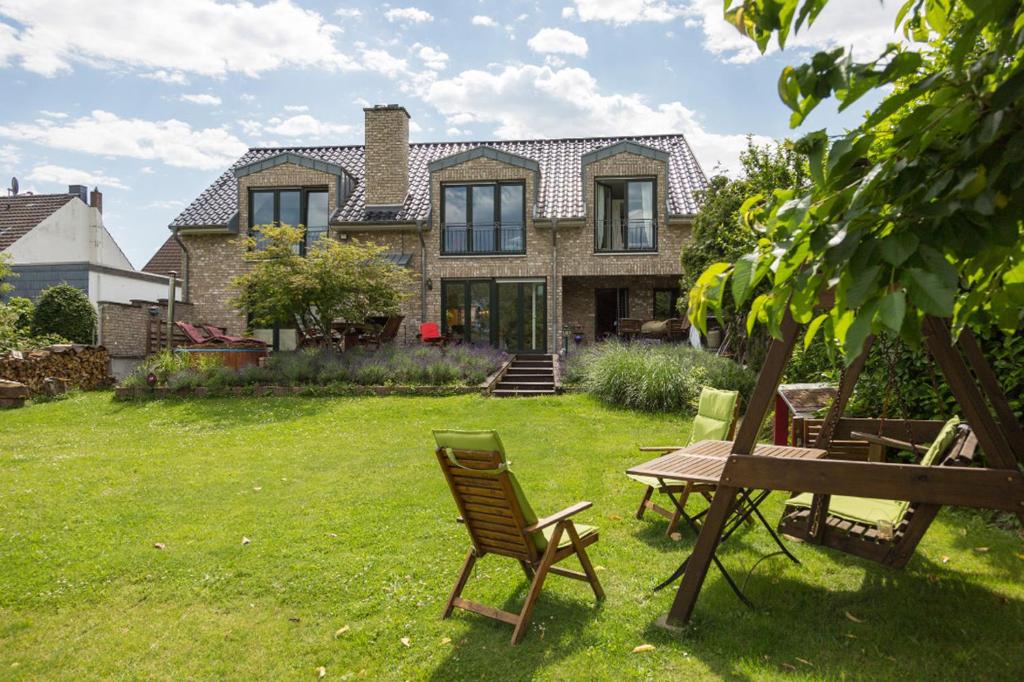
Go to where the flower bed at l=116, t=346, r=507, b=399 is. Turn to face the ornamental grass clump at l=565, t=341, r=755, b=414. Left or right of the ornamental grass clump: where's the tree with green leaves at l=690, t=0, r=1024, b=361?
right

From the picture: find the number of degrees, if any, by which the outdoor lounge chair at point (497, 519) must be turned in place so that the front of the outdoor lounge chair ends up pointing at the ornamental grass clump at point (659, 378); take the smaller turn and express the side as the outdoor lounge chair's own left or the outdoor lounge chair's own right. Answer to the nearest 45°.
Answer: approximately 45° to the outdoor lounge chair's own left

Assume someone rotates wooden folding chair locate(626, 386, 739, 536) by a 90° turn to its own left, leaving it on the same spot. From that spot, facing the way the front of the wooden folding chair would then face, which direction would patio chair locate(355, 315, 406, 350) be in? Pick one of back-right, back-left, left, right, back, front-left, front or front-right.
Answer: back

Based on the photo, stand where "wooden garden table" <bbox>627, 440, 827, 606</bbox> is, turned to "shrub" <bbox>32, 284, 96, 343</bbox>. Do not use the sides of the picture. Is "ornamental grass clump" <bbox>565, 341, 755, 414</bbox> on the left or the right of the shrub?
right

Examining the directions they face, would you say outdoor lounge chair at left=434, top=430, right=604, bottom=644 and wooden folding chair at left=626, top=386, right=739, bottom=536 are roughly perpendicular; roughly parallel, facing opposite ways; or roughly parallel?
roughly parallel, facing opposite ways

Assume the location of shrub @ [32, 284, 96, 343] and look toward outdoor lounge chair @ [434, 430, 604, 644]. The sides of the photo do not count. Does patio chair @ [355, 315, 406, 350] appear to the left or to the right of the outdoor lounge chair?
left

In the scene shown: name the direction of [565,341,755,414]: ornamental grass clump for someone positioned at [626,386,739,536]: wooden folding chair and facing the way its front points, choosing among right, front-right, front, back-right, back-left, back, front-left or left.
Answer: back-right

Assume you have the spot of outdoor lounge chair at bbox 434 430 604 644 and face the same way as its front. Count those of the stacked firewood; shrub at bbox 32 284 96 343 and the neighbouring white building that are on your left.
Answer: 3

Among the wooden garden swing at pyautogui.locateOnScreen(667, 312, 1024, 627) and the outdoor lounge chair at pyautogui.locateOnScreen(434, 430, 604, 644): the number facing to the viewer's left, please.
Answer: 1

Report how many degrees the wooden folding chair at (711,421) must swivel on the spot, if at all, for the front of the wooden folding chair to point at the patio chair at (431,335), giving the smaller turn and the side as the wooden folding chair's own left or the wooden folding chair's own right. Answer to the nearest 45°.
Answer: approximately 90° to the wooden folding chair's own right

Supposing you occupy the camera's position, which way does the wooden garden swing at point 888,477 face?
facing to the left of the viewer

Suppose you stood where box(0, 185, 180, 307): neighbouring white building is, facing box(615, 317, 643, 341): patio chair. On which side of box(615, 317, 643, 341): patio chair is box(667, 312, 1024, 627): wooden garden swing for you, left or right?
right

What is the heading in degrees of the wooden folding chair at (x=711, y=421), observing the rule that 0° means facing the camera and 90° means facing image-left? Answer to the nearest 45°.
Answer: approximately 45°

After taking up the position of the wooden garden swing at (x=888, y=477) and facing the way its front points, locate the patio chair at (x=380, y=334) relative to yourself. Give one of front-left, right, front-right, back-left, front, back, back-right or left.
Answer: front-right
